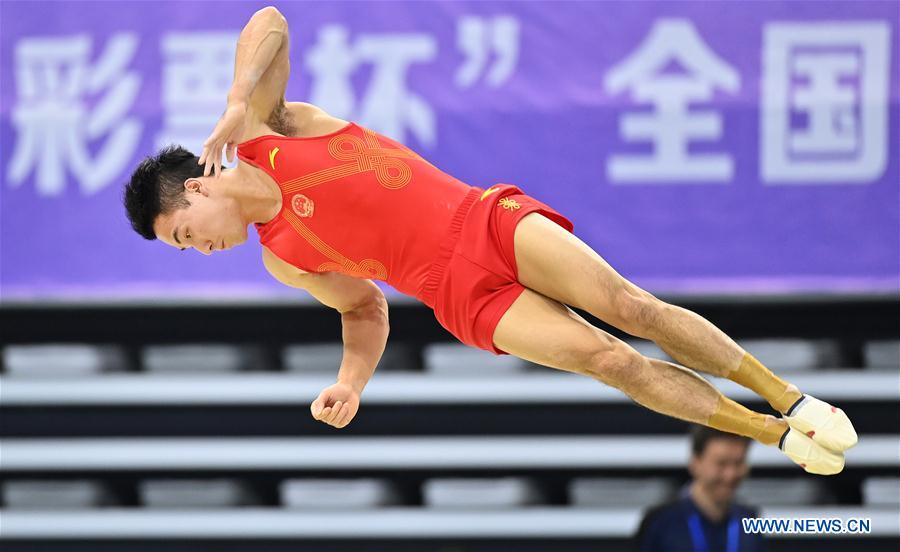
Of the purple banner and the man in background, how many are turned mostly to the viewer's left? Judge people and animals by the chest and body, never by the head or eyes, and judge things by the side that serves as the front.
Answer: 0

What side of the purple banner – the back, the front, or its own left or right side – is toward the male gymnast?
front

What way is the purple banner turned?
toward the camera

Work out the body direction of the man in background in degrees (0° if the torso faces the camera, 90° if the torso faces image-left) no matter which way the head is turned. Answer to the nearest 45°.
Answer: approximately 315°

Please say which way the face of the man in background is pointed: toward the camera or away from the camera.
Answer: toward the camera
